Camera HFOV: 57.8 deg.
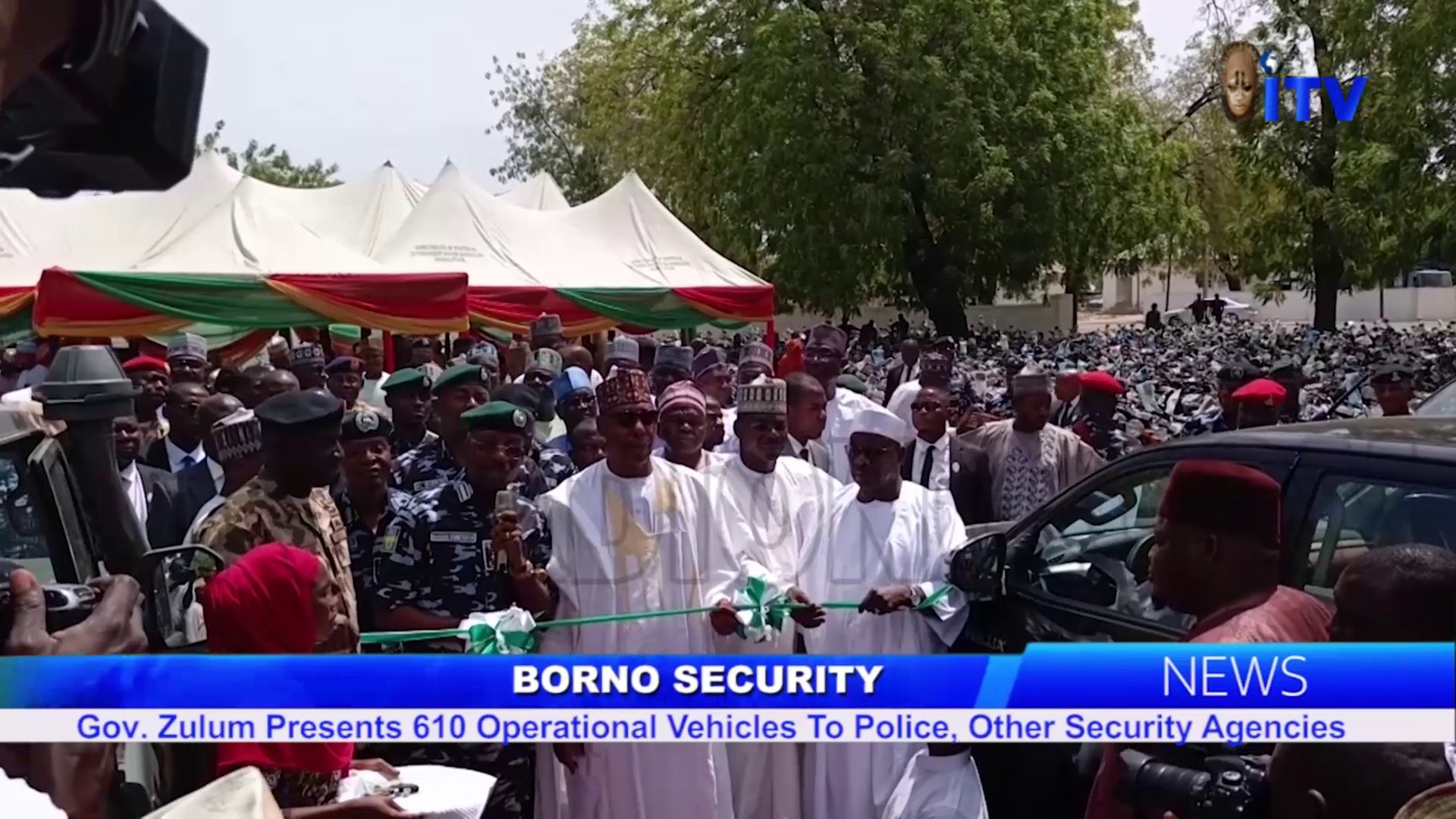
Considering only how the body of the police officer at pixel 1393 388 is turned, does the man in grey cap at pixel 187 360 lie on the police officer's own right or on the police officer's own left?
on the police officer's own right

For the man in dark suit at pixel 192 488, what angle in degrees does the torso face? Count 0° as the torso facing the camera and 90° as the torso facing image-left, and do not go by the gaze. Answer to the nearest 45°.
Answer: approximately 315°

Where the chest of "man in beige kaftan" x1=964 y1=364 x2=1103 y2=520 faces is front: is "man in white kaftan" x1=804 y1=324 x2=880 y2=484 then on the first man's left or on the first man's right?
on the first man's right

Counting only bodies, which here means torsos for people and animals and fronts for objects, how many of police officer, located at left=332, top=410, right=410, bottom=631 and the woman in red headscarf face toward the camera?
1

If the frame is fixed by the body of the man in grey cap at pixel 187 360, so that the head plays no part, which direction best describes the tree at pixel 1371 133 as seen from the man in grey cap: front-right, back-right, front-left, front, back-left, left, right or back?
left

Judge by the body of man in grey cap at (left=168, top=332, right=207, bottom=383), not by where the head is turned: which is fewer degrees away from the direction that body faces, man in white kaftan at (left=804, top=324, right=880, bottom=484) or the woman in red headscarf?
the woman in red headscarf

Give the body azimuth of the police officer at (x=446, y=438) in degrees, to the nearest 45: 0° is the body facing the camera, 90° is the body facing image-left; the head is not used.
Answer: approximately 315°

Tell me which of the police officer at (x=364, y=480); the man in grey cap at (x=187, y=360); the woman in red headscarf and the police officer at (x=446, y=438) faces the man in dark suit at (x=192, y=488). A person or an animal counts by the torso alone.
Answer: the man in grey cap
